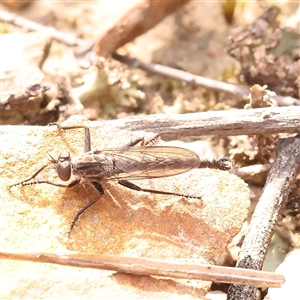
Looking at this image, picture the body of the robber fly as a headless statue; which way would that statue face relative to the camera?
to the viewer's left

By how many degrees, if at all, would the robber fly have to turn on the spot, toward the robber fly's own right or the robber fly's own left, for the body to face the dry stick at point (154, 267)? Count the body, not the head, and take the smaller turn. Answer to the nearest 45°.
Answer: approximately 90° to the robber fly's own left

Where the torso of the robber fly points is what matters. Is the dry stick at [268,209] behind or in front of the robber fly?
behind

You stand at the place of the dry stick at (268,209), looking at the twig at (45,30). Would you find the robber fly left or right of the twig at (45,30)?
left

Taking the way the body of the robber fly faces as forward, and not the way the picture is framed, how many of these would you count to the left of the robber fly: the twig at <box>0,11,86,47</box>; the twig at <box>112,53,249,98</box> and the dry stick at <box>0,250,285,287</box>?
1

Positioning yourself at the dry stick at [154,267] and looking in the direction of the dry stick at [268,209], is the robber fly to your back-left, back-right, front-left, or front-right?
front-left

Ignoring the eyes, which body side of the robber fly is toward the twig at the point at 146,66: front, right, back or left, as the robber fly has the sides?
right

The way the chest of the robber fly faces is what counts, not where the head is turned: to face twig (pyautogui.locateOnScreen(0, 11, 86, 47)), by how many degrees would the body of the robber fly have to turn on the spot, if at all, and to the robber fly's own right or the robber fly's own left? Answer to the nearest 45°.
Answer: approximately 90° to the robber fly's own right
